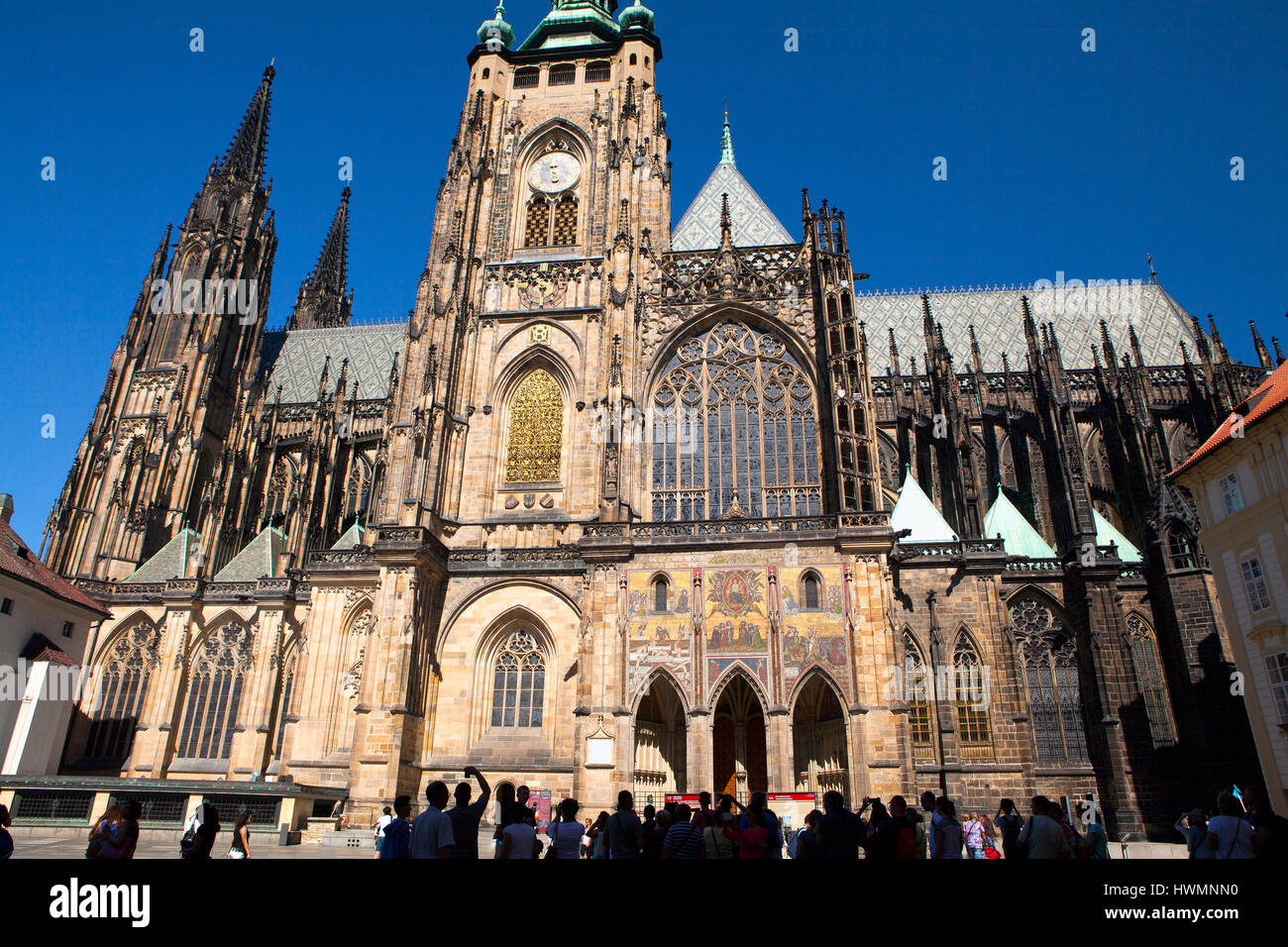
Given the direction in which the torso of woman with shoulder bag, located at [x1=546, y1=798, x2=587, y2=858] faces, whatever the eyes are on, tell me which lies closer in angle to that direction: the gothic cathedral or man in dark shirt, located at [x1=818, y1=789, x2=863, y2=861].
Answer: the gothic cathedral

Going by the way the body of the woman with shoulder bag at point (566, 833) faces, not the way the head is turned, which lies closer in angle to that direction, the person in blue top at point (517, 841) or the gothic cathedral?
the gothic cathedral

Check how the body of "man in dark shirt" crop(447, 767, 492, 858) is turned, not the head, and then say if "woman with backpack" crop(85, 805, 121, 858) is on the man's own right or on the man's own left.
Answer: on the man's own left

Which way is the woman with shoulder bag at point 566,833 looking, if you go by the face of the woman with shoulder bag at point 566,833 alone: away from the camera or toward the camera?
away from the camera

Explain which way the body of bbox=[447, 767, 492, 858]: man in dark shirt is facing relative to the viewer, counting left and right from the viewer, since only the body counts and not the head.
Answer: facing away from the viewer

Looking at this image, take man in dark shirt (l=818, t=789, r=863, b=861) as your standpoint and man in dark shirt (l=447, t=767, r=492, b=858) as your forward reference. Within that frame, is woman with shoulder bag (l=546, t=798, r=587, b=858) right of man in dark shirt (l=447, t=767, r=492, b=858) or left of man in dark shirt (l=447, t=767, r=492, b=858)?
right

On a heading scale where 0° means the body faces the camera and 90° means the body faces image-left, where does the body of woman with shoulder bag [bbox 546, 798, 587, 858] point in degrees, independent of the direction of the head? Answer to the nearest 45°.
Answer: approximately 180°

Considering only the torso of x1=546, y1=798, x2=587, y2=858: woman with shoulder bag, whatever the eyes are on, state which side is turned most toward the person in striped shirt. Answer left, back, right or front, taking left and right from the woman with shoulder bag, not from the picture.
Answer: right

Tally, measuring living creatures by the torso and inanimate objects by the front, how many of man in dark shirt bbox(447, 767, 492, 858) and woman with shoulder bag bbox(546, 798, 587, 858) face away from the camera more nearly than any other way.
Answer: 2

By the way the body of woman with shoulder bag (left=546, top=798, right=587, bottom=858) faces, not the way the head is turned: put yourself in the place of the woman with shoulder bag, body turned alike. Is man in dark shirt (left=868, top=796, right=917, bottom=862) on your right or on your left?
on your right

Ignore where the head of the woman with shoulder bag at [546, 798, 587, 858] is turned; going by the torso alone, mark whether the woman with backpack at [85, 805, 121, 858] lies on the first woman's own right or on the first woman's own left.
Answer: on the first woman's own left

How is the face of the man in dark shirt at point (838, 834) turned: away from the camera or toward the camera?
away from the camera
